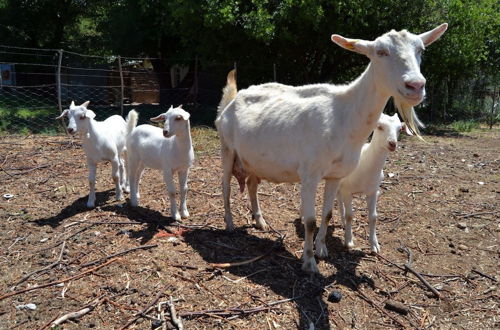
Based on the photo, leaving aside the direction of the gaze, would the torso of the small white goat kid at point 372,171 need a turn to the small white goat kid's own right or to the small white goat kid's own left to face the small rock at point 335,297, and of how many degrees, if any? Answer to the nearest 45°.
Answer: approximately 45° to the small white goat kid's own right

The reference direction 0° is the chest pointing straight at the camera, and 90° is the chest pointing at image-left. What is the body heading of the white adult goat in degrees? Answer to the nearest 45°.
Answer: approximately 315°

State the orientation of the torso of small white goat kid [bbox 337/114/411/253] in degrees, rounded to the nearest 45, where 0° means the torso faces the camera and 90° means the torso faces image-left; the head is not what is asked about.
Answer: approximately 315°

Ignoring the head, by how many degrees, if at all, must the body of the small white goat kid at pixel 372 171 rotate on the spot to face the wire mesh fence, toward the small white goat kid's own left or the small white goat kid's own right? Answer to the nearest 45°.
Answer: approximately 180°

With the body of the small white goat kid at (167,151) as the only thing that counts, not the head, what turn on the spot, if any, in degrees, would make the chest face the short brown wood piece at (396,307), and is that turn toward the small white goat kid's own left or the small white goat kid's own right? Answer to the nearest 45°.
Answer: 0° — it already faces it

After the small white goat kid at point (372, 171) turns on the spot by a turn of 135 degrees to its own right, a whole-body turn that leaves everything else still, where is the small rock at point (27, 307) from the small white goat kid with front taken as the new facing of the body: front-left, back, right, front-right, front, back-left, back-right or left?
front-left

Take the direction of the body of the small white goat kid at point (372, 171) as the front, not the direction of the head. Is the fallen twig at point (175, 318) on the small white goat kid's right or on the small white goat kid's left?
on the small white goat kid's right

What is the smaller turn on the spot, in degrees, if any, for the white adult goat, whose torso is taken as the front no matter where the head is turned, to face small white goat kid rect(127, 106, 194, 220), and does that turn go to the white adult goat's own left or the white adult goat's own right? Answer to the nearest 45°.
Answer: approximately 180°

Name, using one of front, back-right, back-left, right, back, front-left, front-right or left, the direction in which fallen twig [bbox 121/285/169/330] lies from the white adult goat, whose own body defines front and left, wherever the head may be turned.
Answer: right
